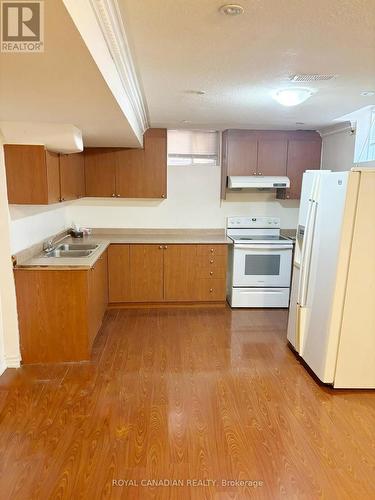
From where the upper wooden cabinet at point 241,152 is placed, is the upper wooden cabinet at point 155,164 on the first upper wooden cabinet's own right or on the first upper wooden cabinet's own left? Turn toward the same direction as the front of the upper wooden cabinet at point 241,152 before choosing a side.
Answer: on the first upper wooden cabinet's own right

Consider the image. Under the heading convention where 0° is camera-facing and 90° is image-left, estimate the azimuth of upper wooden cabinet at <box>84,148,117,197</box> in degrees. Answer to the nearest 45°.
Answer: approximately 0°

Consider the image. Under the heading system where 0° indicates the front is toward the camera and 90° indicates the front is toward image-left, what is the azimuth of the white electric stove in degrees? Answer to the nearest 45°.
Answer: approximately 0°

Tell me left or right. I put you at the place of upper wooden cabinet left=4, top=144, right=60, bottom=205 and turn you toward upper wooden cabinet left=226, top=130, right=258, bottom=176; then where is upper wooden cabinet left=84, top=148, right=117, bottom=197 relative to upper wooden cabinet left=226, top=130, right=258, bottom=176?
left

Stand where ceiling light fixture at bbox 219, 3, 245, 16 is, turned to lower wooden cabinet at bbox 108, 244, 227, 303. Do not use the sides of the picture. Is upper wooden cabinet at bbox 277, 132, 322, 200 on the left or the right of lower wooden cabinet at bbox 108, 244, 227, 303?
right
